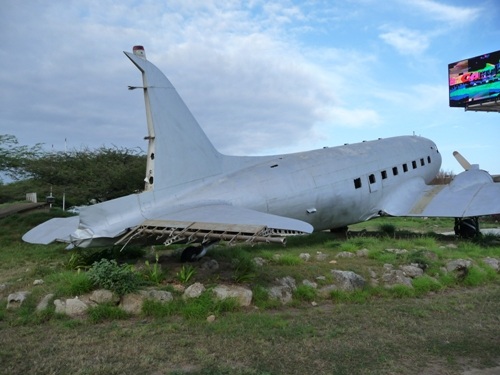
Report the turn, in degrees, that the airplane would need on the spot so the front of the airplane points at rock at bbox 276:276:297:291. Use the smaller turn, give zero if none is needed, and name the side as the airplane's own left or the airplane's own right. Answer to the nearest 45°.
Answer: approximately 90° to the airplane's own right

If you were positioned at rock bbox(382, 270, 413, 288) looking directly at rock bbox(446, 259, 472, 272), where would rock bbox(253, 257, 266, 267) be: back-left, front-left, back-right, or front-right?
back-left

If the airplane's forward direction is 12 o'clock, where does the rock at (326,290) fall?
The rock is roughly at 3 o'clock from the airplane.

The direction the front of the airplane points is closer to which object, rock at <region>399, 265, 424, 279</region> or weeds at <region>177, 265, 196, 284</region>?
the rock

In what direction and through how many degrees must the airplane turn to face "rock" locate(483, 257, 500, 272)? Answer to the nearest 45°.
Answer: approximately 45° to its right

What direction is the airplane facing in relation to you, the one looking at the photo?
facing away from the viewer and to the right of the viewer
